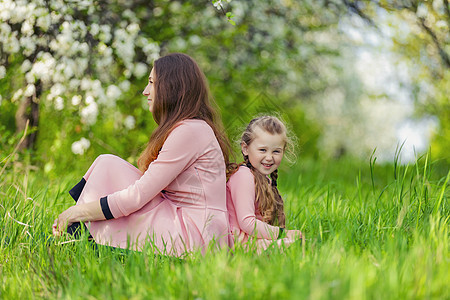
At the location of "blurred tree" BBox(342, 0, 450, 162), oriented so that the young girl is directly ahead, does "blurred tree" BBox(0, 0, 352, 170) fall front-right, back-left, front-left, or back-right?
front-right

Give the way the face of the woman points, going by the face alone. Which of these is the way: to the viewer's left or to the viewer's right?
to the viewer's left

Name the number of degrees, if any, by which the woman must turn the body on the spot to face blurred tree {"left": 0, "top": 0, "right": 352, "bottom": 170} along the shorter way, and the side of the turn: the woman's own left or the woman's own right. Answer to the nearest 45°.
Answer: approximately 90° to the woman's own right

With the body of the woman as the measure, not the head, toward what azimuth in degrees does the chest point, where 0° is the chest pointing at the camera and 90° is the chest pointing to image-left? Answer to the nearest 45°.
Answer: approximately 90°

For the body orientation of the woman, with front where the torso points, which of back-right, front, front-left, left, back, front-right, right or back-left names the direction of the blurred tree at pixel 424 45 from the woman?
back-right

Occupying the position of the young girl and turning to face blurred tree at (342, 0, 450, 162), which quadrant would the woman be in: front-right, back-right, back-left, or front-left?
back-left

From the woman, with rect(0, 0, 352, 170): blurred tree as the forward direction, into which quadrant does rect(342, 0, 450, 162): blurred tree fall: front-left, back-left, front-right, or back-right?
front-right
